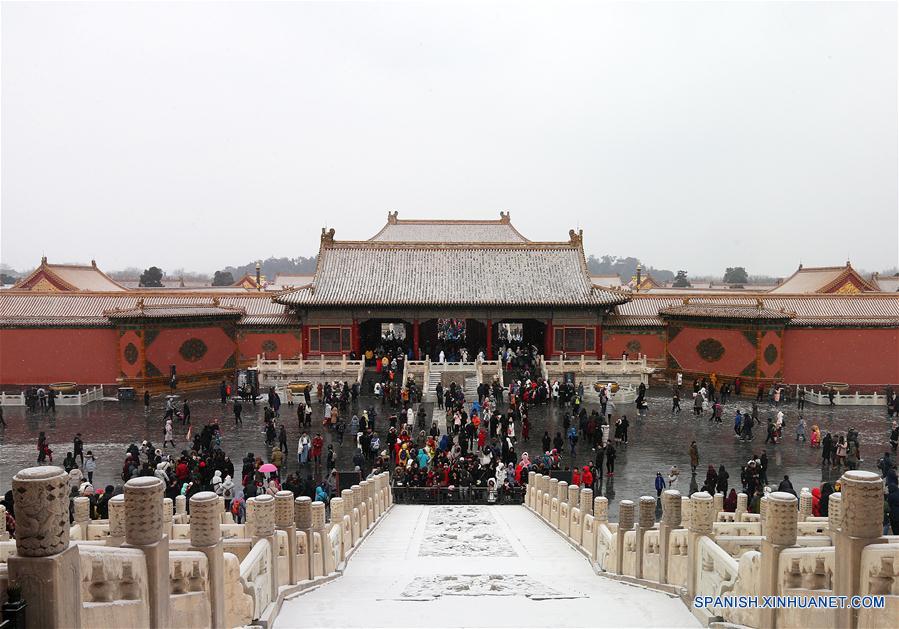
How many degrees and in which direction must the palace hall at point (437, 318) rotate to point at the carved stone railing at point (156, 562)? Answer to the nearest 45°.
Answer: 0° — it already faces it

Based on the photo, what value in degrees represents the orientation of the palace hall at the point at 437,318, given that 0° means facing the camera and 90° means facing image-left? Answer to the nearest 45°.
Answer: approximately 0°

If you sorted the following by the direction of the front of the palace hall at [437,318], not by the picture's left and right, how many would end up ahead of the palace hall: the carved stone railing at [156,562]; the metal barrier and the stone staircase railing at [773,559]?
3

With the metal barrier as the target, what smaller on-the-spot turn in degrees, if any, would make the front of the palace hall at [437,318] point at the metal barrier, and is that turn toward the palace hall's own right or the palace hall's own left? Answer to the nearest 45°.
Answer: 0° — it already faces it
